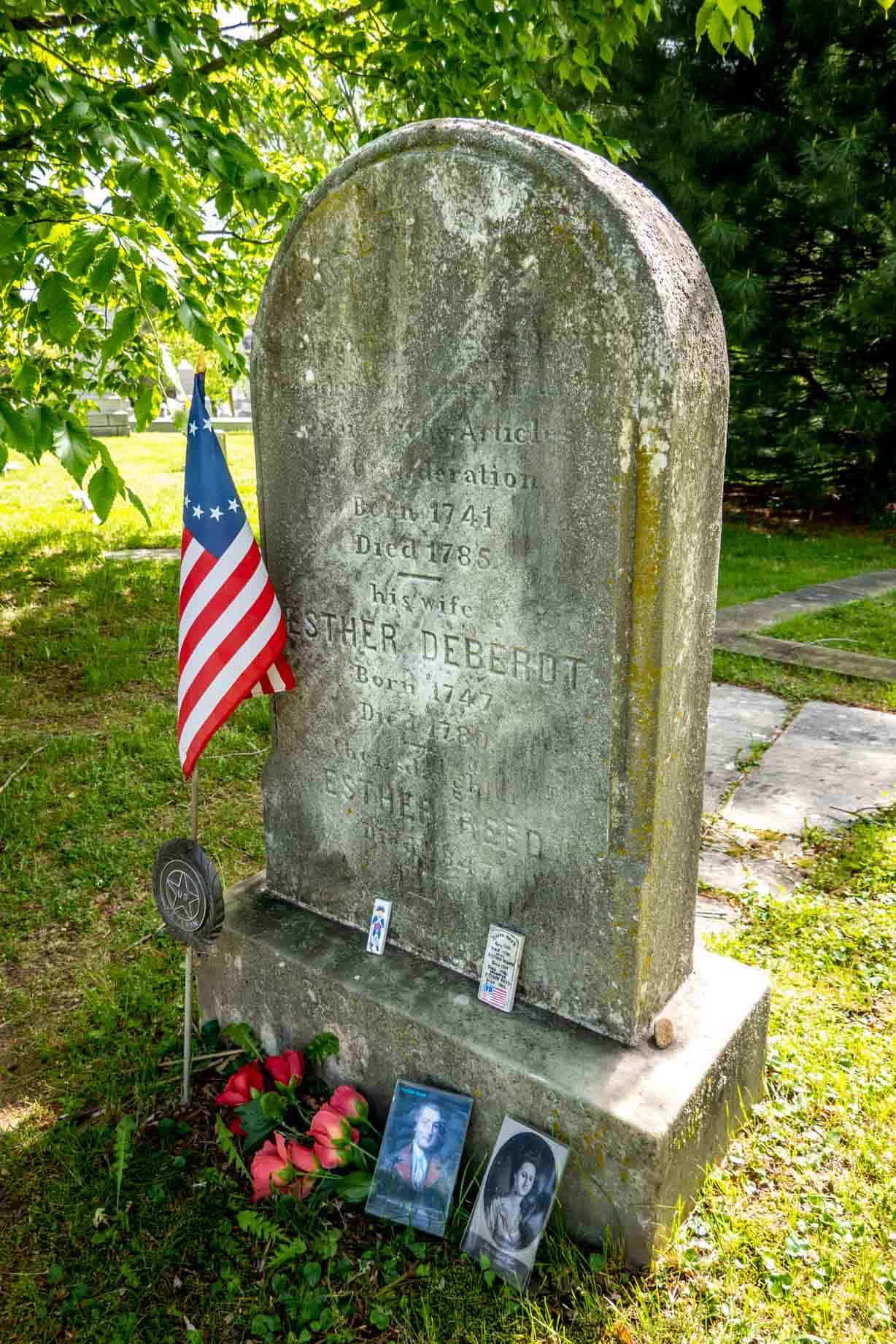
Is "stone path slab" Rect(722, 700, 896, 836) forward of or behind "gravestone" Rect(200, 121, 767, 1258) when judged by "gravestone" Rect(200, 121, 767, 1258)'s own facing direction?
behind

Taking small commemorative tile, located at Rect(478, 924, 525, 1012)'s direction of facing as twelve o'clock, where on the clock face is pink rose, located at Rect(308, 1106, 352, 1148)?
The pink rose is roughly at 1 o'clock from the small commemorative tile.

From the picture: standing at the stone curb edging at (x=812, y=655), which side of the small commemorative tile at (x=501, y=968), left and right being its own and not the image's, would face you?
back

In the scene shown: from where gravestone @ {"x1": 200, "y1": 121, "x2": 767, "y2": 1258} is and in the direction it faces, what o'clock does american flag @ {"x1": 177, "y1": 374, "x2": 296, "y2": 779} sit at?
The american flag is roughly at 2 o'clock from the gravestone.

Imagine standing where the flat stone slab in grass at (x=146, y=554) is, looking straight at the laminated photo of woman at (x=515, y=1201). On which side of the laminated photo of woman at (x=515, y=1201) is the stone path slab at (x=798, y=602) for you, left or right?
left

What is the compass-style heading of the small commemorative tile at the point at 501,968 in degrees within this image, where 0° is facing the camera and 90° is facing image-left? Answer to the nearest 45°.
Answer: approximately 45°

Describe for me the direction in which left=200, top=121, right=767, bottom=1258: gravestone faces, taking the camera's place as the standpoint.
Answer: facing the viewer and to the left of the viewer

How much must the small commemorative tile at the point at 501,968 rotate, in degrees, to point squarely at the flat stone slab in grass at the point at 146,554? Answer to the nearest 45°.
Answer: approximately 90° to its right

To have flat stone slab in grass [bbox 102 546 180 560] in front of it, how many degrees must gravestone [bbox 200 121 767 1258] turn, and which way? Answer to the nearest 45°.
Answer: approximately 90° to its right

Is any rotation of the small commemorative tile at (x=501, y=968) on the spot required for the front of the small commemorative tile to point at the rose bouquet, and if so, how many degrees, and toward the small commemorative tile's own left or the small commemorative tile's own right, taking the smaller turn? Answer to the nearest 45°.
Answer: approximately 45° to the small commemorative tile's own right

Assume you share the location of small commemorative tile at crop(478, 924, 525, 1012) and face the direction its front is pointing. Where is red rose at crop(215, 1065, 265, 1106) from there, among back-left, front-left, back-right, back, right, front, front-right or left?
front-right

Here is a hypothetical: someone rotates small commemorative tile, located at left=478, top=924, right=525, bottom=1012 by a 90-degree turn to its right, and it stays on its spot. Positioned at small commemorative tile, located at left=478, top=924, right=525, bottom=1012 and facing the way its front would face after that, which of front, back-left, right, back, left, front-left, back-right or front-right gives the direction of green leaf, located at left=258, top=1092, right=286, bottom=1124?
front-left
